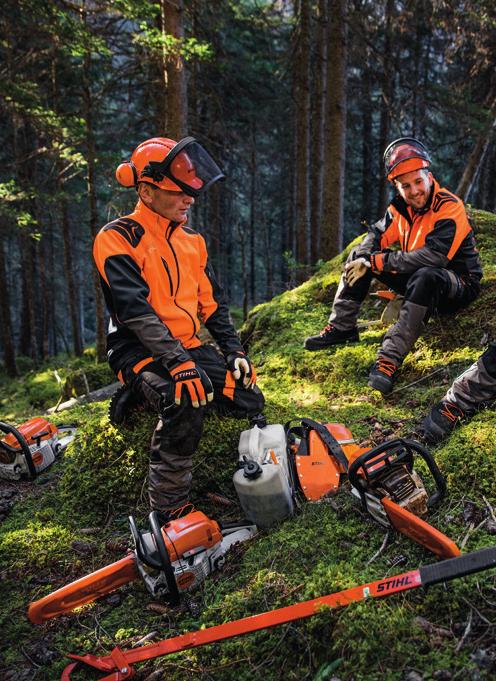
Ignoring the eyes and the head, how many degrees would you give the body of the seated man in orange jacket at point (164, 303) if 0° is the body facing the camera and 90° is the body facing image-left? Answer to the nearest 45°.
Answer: approximately 315°

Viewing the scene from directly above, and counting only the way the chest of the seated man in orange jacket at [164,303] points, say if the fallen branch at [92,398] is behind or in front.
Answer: behind

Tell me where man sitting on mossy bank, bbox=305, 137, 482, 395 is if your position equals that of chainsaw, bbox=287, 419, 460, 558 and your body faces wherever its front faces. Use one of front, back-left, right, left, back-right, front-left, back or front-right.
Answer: back-left

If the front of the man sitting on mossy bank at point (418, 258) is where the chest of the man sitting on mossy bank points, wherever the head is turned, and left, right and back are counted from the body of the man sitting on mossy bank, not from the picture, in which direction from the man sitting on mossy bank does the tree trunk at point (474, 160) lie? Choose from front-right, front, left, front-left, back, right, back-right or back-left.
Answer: back-right

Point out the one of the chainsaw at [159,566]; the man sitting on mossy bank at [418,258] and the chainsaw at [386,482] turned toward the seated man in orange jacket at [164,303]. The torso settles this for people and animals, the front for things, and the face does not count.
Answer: the man sitting on mossy bank

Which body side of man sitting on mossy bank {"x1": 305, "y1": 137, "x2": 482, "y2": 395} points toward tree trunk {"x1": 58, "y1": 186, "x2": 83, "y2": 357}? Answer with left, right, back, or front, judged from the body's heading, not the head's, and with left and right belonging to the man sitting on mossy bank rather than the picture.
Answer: right
